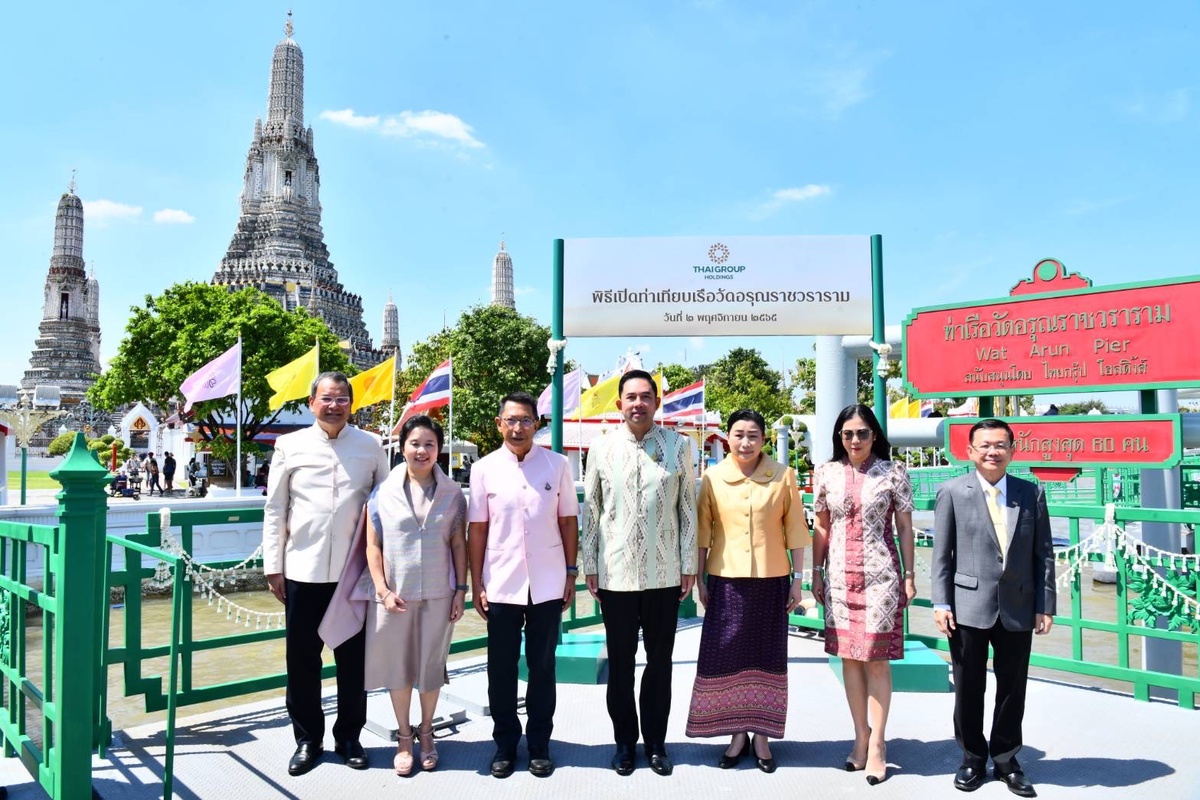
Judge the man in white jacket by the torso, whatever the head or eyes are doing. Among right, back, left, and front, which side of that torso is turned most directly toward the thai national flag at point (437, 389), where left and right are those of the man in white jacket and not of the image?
back

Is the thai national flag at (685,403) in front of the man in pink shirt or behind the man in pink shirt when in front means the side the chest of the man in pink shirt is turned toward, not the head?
behind

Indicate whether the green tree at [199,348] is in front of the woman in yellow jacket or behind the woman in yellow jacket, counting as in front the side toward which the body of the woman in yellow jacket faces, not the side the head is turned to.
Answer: behind

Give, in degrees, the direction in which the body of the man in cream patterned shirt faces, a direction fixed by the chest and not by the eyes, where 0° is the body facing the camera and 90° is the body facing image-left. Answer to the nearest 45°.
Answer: approximately 0°

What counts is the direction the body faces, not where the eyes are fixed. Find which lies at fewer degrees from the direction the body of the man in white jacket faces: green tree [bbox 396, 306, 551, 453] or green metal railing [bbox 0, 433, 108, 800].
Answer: the green metal railing

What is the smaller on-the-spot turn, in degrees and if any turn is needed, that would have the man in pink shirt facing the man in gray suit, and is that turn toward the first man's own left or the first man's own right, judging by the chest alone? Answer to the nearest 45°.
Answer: approximately 90° to the first man's own left

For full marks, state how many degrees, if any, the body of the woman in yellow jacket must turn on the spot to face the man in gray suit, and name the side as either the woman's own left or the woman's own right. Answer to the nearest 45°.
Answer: approximately 90° to the woman's own left

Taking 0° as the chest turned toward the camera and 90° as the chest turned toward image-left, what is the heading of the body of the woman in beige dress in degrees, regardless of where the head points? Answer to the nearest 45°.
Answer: approximately 0°

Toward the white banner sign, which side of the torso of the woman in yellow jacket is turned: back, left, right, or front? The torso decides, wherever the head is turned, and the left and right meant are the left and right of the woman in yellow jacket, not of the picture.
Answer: back
